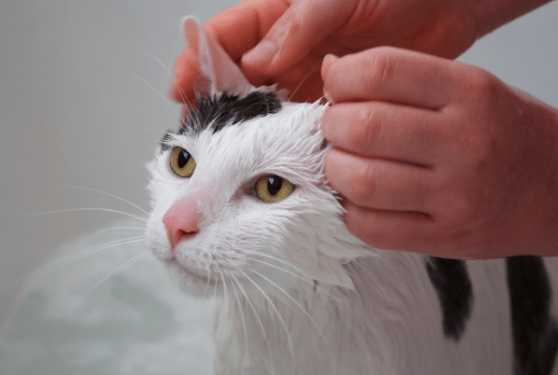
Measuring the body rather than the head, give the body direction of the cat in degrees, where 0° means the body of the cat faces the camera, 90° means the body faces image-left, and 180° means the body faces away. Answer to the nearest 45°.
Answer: approximately 45°
